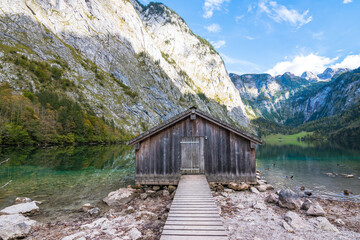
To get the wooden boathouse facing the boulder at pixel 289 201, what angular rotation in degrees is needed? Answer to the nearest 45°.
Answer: approximately 45° to its left

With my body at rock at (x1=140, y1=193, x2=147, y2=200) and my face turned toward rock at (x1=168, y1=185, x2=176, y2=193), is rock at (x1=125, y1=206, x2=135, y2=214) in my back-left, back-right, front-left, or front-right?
back-right

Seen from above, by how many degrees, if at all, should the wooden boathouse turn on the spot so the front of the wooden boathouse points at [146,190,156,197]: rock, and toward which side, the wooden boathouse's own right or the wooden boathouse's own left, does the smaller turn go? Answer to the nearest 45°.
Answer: approximately 90° to the wooden boathouse's own right

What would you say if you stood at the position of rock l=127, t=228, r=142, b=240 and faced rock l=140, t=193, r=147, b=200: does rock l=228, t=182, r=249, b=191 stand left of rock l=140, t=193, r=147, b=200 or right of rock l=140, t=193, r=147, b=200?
right

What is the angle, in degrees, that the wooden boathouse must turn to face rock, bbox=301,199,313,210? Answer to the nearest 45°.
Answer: approximately 45° to its left

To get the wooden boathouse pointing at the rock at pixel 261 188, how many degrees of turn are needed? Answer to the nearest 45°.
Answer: approximately 90° to its left

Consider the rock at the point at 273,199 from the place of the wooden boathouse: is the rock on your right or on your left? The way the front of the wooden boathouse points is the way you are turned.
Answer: on your left

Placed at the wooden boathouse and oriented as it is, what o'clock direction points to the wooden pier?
The wooden pier is roughly at 12 o'clock from the wooden boathouse.

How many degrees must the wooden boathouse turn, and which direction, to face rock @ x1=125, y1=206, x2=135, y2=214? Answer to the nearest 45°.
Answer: approximately 45° to its right

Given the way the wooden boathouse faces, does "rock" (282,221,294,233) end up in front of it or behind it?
in front

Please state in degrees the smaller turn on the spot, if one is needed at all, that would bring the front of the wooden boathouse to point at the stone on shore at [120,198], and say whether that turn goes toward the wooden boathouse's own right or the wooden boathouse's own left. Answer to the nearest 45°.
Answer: approximately 90° to the wooden boathouse's own right

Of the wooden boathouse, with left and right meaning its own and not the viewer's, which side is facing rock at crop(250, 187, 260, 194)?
left

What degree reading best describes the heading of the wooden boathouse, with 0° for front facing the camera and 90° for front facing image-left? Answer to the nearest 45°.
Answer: approximately 0°

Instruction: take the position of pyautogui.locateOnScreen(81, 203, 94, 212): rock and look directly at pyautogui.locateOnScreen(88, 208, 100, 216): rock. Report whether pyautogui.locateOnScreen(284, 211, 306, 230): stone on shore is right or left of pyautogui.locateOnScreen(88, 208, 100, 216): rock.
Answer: left
